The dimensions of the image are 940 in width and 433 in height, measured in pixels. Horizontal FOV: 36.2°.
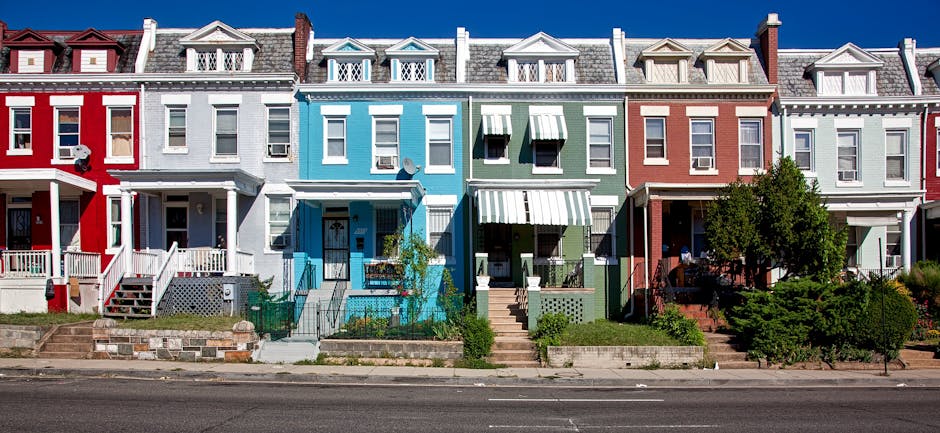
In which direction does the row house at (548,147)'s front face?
toward the camera

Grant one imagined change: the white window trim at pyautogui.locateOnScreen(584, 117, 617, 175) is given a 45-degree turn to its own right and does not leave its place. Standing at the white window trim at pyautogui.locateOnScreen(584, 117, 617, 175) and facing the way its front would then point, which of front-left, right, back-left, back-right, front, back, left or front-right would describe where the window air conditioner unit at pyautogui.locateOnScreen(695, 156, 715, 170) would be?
back-left

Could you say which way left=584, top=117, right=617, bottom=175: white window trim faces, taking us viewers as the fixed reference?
facing the viewer

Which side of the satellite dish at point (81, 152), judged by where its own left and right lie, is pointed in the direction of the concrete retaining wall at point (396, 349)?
left

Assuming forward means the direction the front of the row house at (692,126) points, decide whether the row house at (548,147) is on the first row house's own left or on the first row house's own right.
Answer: on the first row house's own right

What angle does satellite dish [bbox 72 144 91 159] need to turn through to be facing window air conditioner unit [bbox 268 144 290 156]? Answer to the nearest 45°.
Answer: approximately 135° to its left

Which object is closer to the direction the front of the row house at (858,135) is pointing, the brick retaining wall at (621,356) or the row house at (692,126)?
the brick retaining wall

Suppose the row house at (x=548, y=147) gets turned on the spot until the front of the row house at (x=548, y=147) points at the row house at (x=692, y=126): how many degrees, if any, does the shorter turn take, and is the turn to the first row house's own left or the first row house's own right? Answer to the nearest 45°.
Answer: approximately 90° to the first row house's own left

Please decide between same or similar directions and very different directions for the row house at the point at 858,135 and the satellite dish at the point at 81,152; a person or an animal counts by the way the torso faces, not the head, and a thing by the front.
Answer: same or similar directions

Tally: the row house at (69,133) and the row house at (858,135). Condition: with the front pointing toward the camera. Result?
2

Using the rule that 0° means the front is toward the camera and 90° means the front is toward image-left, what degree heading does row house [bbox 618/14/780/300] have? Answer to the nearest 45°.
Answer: approximately 0°

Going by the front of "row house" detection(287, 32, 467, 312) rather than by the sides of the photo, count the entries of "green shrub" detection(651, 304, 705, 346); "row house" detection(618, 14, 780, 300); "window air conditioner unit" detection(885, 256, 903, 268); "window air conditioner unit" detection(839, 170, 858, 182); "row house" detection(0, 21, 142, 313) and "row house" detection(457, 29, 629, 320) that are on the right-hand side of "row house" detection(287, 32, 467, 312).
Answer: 1

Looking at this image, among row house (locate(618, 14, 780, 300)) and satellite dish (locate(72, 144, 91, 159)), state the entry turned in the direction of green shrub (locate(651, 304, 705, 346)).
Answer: the row house

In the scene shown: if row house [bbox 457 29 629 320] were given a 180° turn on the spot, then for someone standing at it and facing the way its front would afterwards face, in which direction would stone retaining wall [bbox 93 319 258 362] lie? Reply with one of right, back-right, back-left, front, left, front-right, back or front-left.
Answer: back-left

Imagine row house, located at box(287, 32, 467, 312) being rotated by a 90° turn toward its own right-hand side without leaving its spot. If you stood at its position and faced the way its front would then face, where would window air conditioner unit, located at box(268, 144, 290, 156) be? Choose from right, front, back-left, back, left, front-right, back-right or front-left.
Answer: front

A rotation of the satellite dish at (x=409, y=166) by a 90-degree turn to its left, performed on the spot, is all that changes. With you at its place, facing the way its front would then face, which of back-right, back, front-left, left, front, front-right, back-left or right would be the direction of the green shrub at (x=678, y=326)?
front

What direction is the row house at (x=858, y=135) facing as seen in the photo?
toward the camera
